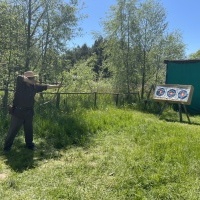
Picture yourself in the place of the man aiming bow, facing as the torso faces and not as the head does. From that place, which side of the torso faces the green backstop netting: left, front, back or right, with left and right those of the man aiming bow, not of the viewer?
left

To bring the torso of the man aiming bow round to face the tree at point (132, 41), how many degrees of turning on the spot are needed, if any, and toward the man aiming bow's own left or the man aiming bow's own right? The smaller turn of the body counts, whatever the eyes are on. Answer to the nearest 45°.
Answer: approximately 90° to the man aiming bow's own left

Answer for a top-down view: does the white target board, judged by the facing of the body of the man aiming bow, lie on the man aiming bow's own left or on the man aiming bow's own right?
on the man aiming bow's own left

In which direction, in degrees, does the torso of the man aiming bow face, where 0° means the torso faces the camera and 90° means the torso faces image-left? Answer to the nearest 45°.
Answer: approximately 315°
